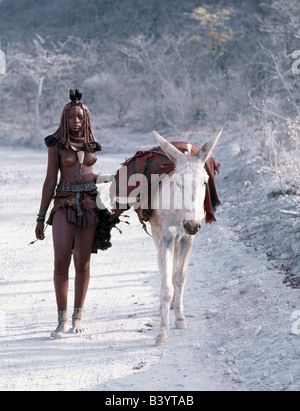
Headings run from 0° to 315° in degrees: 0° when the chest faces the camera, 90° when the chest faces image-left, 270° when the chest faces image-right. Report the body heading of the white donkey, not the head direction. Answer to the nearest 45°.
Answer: approximately 0°

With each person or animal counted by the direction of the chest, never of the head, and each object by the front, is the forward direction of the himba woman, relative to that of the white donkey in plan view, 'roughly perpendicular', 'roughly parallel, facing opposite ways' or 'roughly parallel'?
roughly parallel

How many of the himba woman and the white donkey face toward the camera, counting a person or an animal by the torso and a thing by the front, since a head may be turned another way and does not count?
2

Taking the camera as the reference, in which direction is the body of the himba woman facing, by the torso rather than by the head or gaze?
toward the camera

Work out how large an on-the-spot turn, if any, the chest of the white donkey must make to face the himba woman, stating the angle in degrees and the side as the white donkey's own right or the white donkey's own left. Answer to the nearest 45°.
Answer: approximately 90° to the white donkey's own right

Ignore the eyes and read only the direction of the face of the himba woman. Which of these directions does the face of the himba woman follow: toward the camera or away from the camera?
toward the camera

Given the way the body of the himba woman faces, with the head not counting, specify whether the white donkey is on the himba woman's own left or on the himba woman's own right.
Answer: on the himba woman's own left
